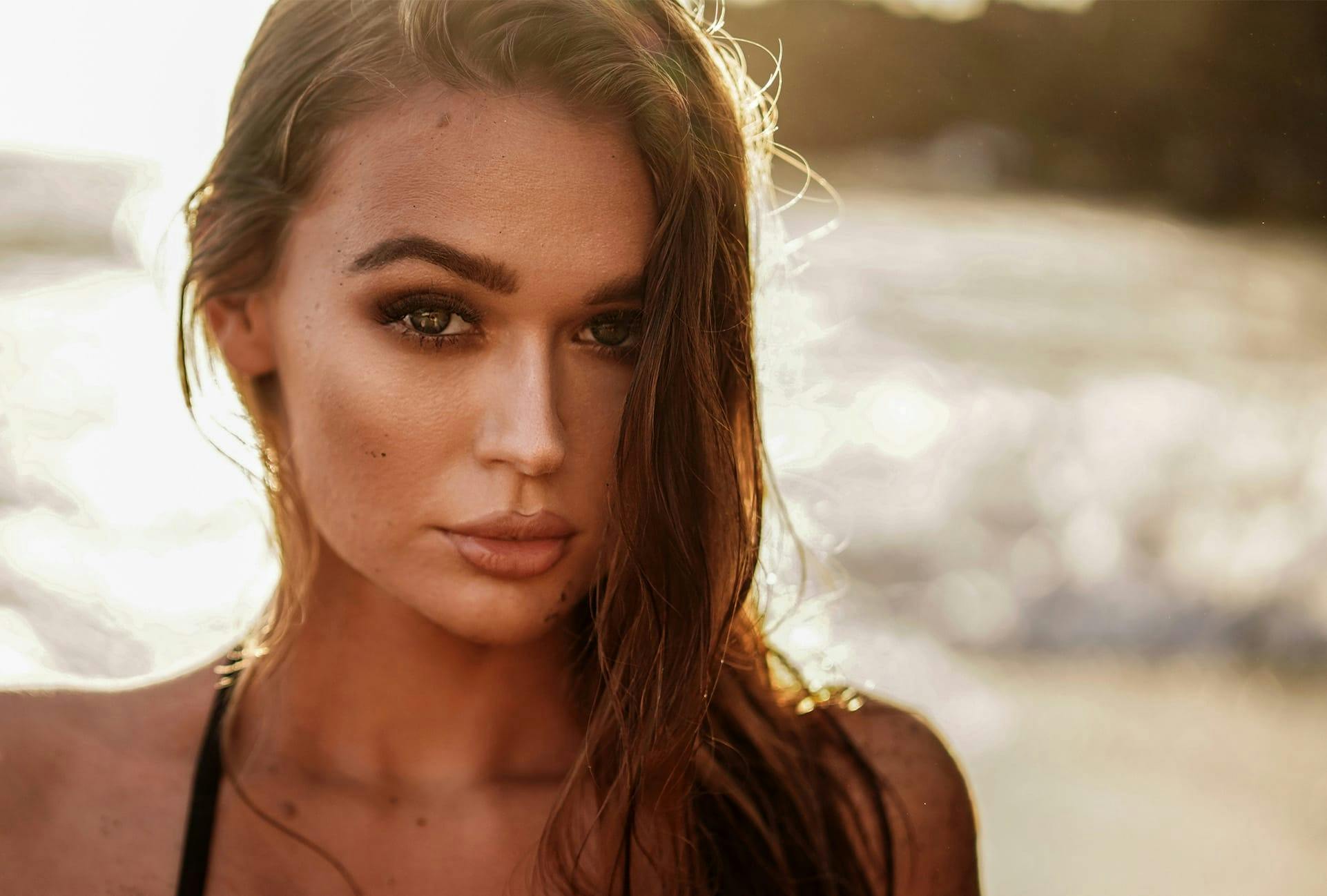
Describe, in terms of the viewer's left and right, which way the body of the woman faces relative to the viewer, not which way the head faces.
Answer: facing the viewer
